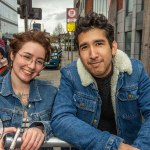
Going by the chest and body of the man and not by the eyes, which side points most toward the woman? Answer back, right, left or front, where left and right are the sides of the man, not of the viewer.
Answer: right

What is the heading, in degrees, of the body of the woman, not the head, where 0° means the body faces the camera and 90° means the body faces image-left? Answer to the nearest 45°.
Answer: approximately 0°

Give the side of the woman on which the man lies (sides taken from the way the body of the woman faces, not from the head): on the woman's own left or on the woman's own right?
on the woman's own left

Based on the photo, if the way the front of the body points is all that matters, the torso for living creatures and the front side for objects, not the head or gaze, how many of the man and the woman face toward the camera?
2

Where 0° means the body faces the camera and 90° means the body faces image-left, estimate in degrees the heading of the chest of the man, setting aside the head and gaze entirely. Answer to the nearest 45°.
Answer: approximately 0°
